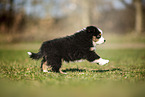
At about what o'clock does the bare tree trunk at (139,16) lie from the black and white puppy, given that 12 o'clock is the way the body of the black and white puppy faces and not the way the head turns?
The bare tree trunk is roughly at 10 o'clock from the black and white puppy.

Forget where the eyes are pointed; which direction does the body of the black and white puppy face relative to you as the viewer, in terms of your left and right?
facing to the right of the viewer
